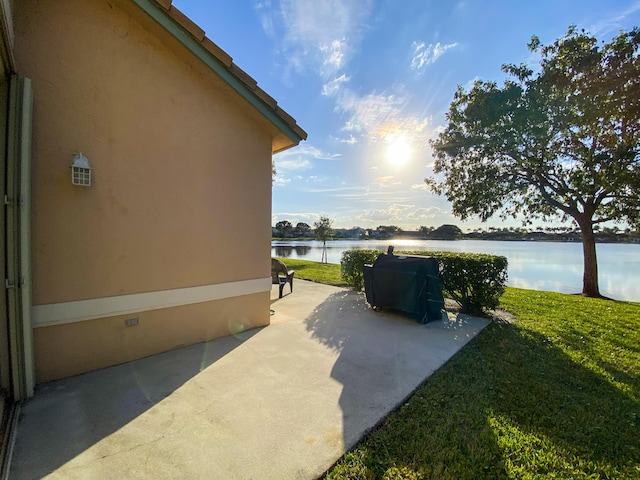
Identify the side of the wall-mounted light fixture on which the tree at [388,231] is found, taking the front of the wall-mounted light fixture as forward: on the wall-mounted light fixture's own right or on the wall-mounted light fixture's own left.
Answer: on the wall-mounted light fixture's own left

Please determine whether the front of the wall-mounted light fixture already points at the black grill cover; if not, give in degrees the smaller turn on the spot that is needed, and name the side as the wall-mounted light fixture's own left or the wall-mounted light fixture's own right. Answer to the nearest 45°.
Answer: approximately 90° to the wall-mounted light fixture's own left

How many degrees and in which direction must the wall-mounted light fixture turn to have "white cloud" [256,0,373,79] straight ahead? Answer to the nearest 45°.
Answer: approximately 90° to its left

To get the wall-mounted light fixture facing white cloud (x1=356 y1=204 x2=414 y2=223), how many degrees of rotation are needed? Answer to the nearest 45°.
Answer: approximately 135° to its left

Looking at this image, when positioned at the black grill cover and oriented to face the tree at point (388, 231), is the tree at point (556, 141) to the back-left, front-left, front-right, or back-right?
front-right

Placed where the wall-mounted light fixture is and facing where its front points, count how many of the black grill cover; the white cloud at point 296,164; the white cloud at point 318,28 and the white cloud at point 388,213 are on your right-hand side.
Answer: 0

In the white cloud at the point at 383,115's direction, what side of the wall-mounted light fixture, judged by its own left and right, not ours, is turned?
left

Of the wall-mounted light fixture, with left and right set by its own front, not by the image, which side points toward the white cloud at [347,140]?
left

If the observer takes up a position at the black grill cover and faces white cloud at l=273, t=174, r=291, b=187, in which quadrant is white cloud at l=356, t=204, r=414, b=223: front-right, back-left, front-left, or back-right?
front-right

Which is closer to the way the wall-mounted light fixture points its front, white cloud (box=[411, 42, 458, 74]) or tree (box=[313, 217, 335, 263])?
the white cloud

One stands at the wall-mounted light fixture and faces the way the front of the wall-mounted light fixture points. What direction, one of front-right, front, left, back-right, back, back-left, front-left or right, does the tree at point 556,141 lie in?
left

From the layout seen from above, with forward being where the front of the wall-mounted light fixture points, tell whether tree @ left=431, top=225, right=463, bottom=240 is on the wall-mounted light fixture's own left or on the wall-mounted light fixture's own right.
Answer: on the wall-mounted light fixture's own left

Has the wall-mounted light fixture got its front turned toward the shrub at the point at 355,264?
no

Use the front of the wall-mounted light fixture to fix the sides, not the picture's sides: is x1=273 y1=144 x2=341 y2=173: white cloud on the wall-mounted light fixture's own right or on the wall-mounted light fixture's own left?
on the wall-mounted light fixture's own left

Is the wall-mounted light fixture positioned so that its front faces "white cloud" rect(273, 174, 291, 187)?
no
